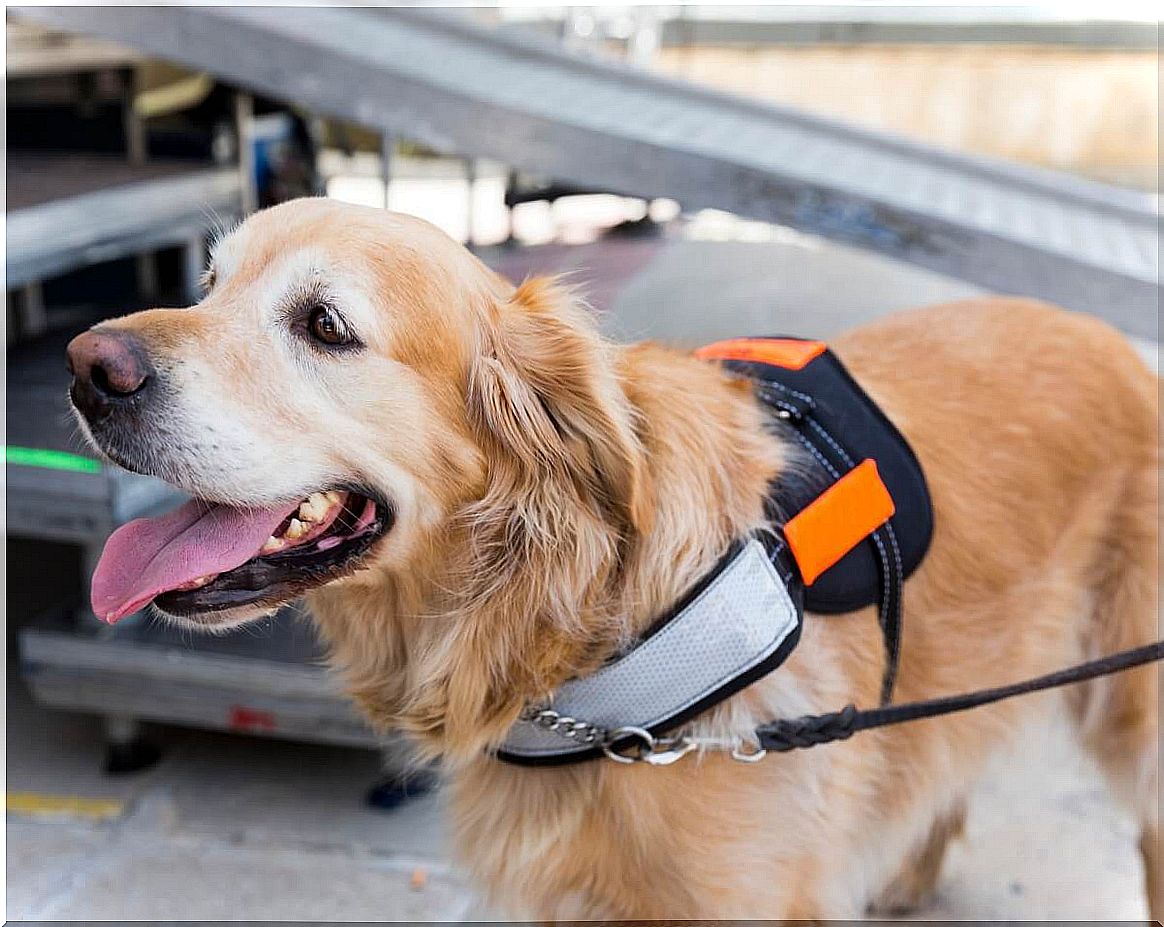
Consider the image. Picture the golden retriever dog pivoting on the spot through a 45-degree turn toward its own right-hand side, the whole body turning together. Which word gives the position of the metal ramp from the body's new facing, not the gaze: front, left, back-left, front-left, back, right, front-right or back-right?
right

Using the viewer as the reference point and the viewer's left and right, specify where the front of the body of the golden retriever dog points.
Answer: facing the viewer and to the left of the viewer
